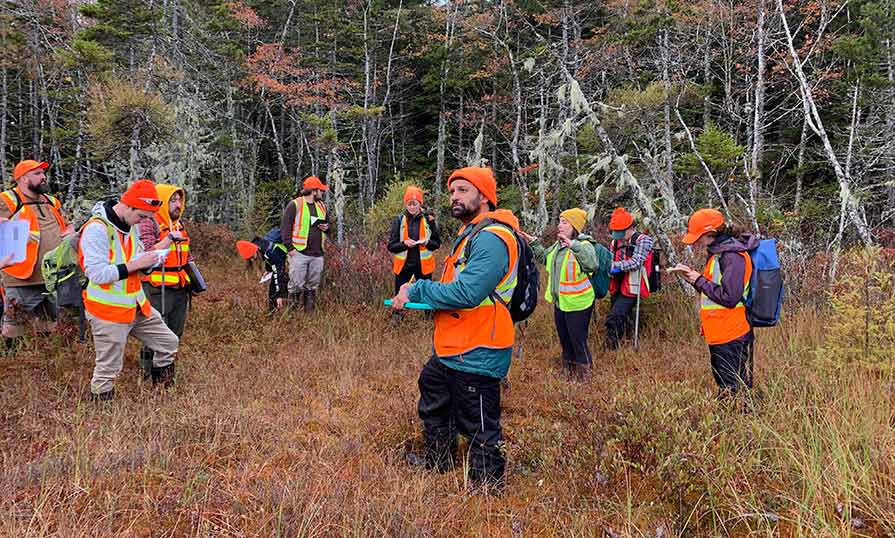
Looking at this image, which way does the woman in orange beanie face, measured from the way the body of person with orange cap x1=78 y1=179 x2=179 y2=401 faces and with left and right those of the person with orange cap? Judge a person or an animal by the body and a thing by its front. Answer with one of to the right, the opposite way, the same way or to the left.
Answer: to the right

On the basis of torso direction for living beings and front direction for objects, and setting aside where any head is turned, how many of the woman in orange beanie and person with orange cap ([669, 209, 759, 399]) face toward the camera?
1

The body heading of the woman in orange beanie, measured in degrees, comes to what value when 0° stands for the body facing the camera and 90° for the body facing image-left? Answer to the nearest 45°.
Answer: approximately 0°

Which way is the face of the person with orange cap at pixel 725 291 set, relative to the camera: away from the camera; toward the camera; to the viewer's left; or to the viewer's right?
to the viewer's left

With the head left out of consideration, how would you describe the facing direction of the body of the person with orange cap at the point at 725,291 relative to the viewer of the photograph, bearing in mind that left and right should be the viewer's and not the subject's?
facing to the left of the viewer

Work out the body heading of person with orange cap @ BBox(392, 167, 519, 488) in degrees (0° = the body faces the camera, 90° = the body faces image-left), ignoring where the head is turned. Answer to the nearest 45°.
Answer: approximately 45°

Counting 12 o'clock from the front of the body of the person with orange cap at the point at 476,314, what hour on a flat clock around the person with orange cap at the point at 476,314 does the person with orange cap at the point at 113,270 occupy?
the person with orange cap at the point at 113,270 is roughly at 2 o'clock from the person with orange cap at the point at 476,314.

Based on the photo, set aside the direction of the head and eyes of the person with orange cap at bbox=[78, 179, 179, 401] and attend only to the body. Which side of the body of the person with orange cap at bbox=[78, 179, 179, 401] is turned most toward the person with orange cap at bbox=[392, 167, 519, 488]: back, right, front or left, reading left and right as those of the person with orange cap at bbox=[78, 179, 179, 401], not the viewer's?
front

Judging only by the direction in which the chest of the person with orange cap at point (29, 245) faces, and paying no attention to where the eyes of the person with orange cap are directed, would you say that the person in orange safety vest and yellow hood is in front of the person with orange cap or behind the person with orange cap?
in front

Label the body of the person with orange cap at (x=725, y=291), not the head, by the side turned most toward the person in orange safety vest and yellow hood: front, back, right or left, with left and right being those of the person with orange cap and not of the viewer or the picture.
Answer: front
